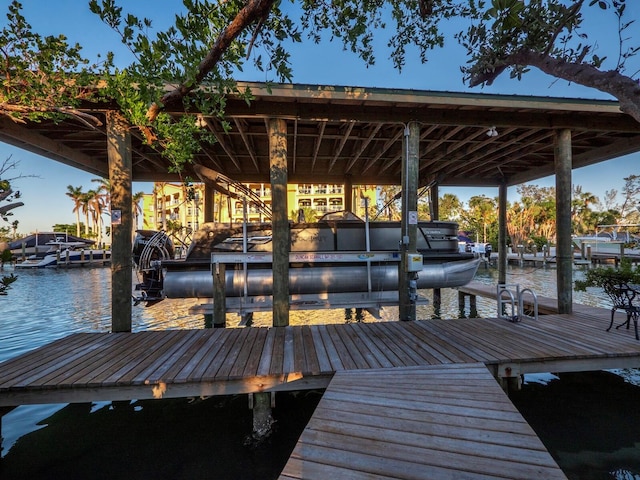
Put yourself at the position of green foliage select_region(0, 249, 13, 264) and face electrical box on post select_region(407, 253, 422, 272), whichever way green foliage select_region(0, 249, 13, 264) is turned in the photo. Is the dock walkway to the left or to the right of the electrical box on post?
right

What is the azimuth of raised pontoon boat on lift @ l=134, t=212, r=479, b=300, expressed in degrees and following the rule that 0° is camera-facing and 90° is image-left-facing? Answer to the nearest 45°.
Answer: approximately 270°

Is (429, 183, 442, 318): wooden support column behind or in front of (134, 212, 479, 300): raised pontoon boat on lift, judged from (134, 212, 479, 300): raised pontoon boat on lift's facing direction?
in front

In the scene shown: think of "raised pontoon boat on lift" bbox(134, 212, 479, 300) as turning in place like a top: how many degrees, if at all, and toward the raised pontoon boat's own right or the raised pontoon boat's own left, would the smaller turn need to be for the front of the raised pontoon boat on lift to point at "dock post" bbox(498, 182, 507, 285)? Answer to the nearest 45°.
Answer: approximately 45° to the raised pontoon boat's own left

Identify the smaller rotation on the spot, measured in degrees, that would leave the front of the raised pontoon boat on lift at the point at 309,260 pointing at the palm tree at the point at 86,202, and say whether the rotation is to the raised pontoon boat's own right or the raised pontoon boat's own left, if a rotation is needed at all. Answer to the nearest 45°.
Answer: approximately 135° to the raised pontoon boat's own left

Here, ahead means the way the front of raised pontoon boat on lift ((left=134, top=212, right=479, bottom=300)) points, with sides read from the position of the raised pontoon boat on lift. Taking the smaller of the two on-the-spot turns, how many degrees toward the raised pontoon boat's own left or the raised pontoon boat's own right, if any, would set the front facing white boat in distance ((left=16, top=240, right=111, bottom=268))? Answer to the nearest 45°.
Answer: approximately 135° to the raised pontoon boat's own left

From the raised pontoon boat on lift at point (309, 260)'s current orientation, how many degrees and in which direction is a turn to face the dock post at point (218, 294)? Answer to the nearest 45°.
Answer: approximately 135° to its right

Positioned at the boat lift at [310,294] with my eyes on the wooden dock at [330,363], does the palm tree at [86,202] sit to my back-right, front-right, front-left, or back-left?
back-right

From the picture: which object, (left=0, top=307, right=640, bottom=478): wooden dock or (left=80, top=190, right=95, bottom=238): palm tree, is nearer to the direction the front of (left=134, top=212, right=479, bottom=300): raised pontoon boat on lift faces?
the wooden dock

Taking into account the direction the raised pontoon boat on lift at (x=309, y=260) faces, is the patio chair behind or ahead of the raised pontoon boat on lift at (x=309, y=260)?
ahead

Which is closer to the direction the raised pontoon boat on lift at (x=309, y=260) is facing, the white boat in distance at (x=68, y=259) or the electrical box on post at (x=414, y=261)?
the electrical box on post

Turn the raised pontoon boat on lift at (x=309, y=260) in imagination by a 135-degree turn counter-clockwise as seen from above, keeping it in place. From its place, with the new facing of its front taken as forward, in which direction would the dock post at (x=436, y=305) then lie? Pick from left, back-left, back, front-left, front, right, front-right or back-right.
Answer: right

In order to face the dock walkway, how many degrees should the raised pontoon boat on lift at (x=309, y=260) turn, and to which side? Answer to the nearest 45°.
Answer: approximately 90° to its right

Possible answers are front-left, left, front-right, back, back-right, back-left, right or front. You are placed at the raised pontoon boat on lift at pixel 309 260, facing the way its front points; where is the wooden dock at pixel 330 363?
right

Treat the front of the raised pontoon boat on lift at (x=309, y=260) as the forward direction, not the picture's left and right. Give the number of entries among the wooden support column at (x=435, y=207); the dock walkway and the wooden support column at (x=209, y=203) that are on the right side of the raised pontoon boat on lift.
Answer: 1

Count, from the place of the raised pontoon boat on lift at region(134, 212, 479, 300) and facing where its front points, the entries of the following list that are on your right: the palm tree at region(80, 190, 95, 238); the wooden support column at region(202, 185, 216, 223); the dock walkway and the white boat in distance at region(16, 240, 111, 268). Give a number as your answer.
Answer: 1
